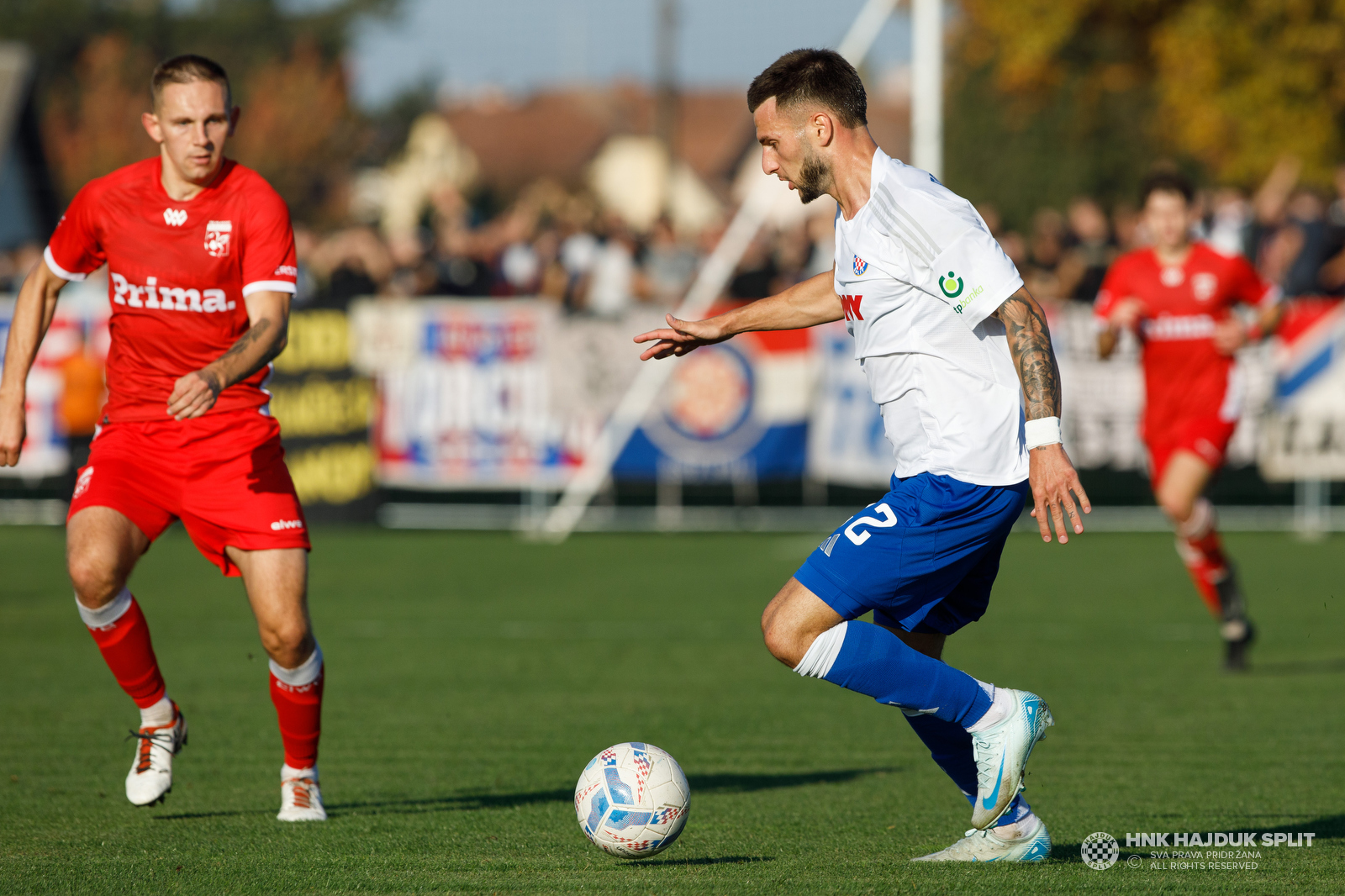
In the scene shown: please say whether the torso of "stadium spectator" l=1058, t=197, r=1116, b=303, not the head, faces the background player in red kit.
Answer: yes

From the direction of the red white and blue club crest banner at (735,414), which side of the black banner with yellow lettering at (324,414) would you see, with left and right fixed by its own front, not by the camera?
left

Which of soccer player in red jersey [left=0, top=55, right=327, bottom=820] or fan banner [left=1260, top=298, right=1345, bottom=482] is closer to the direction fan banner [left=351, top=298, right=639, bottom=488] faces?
the soccer player in red jersey

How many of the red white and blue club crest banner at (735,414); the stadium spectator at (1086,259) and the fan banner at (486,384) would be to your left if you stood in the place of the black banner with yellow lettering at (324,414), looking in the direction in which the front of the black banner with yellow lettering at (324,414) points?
3

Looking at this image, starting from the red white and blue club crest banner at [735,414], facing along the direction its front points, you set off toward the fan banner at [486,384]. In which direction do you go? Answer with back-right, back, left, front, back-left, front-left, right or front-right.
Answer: right

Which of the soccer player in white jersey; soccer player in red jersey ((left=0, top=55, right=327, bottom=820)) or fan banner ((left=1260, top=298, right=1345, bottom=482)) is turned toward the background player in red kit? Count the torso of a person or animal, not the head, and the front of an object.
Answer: the fan banner

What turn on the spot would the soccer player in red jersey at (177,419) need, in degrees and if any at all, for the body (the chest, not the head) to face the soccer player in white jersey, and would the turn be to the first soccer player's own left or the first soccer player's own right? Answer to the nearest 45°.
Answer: approximately 45° to the first soccer player's own left

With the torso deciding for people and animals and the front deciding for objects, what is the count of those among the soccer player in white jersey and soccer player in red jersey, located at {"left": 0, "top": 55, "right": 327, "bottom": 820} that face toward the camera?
1

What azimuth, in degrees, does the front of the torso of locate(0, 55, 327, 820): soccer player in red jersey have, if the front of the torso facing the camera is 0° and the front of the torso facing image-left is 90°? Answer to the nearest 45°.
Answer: approximately 0°

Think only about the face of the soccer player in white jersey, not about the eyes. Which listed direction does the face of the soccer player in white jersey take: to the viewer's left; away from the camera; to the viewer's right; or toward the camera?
to the viewer's left

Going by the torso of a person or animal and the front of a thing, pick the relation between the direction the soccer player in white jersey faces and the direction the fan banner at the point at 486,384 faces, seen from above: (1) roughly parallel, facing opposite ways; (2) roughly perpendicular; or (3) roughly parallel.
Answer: roughly perpendicular
